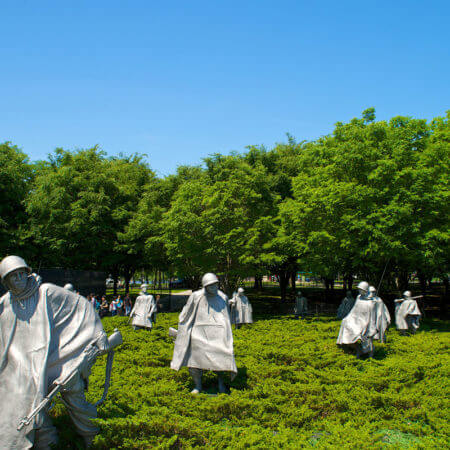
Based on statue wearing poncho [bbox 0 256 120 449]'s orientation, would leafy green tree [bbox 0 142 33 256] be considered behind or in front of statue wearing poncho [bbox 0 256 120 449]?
behind

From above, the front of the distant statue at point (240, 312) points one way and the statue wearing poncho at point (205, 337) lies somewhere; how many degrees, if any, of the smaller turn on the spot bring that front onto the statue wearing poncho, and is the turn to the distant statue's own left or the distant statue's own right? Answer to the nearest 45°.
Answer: approximately 45° to the distant statue's own left

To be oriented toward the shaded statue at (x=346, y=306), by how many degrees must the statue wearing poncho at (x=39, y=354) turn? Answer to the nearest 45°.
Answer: approximately 135° to its left

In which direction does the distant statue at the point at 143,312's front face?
toward the camera

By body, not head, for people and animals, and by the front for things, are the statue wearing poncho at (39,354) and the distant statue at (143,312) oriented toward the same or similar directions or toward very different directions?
same or similar directions

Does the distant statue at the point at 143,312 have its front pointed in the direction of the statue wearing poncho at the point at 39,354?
yes

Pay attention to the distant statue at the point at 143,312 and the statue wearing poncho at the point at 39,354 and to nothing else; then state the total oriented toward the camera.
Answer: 2

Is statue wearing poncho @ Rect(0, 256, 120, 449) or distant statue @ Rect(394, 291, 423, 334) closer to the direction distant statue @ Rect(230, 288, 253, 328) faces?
the statue wearing poncho

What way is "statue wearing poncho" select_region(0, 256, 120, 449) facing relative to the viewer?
toward the camera

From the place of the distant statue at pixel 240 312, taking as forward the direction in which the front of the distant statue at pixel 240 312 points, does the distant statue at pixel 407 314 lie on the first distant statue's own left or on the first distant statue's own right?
on the first distant statue's own left

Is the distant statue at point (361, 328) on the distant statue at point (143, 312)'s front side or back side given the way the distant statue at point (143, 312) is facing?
on the front side

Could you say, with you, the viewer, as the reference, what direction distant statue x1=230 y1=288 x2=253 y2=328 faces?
facing the viewer and to the left of the viewer

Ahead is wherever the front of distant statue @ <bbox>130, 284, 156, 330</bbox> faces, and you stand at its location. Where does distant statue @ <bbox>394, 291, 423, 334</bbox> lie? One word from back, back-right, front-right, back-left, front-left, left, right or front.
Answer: left
